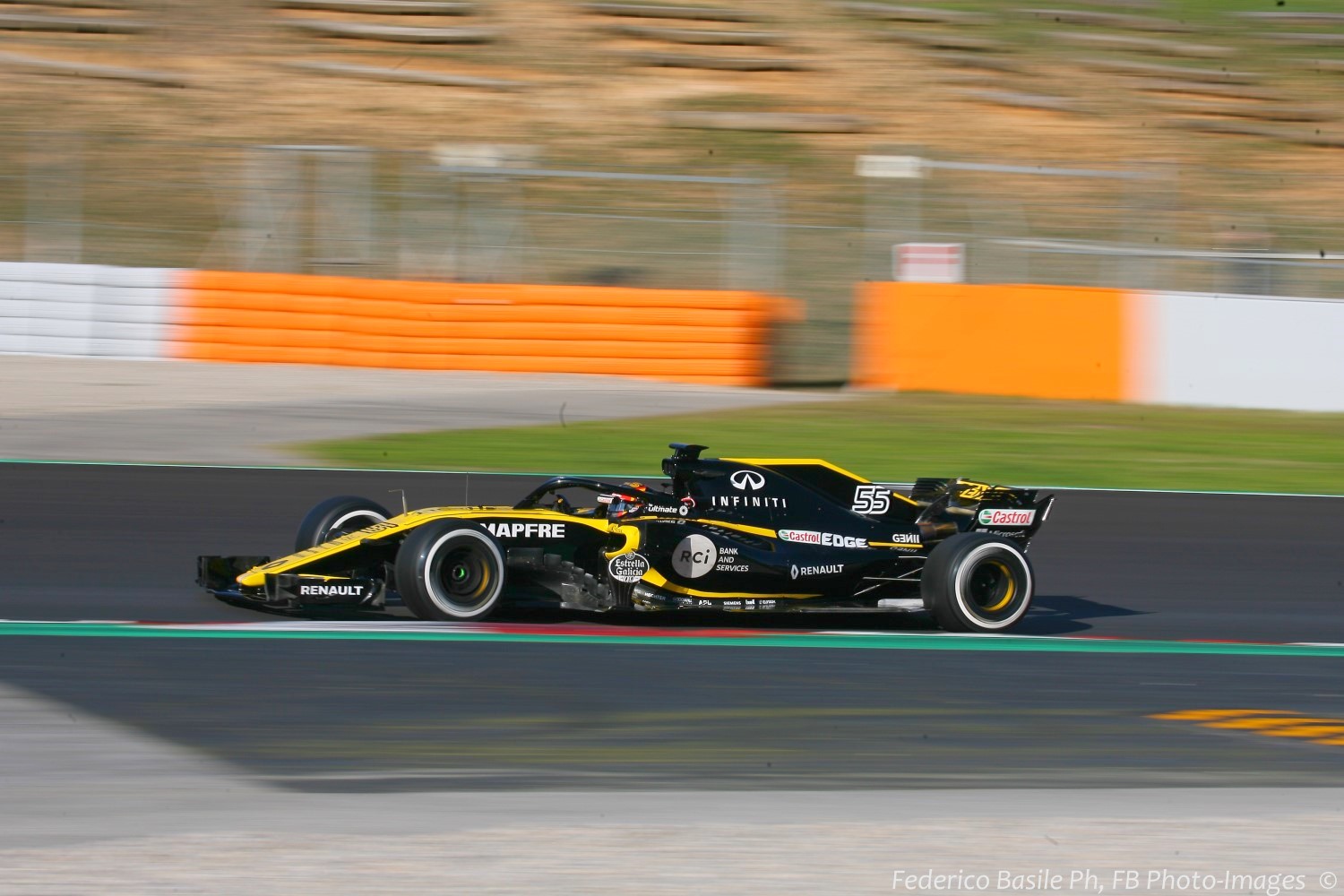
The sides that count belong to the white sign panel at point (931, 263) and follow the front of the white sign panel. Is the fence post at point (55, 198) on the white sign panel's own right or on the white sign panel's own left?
on the white sign panel's own right

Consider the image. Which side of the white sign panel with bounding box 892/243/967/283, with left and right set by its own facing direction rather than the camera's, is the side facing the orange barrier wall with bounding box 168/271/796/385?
right

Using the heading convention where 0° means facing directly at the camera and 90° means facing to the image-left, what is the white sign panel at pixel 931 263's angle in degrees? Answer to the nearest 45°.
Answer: approximately 0°

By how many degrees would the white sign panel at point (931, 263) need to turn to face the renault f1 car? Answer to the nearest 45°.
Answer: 0° — it already faces it

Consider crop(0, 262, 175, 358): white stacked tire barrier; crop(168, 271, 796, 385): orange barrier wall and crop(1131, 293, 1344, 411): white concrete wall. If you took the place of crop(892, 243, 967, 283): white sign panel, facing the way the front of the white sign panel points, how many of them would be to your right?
2

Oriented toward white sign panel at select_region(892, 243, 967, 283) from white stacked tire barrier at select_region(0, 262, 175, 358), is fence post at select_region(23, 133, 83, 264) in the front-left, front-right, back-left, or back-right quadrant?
back-left

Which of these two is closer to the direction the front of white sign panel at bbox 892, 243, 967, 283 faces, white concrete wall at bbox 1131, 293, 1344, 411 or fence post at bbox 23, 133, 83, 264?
the white concrete wall

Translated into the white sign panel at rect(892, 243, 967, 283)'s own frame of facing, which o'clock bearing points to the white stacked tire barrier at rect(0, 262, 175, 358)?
The white stacked tire barrier is roughly at 3 o'clock from the white sign panel.

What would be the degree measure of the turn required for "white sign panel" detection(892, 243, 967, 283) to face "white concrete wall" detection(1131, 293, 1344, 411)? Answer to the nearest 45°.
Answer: approximately 90° to its left
